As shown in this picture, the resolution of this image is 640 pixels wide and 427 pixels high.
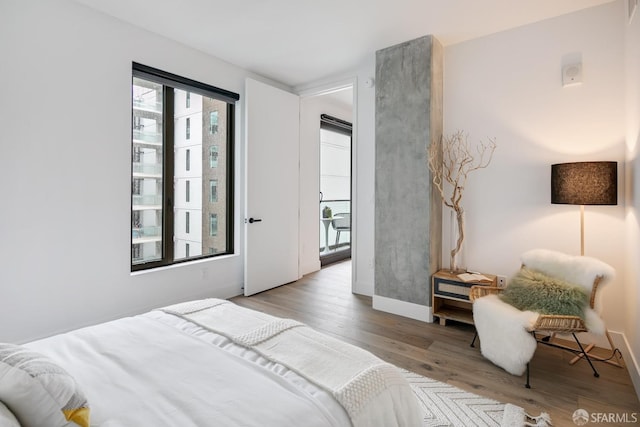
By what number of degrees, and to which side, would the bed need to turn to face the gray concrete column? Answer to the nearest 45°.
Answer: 0° — it already faces it

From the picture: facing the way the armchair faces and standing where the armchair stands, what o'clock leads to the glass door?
The glass door is roughly at 3 o'clock from the armchair.

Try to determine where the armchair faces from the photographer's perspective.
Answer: facing the viewer and to the left of the viewer

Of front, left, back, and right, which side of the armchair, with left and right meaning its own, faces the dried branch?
right

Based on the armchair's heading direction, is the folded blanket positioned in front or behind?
in front

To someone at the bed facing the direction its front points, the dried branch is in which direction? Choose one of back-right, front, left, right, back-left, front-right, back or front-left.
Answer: front

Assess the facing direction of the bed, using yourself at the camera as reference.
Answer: facing away from the viewer and to the right of the viewer

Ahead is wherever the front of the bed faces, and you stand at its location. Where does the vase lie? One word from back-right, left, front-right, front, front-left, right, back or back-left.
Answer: front

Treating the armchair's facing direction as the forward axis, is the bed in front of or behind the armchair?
in front

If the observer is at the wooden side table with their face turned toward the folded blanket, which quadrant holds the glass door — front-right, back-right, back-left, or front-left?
back-right
